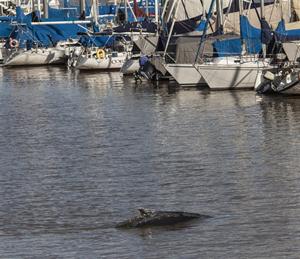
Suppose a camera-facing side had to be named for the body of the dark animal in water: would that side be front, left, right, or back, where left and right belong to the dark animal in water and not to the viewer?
right
